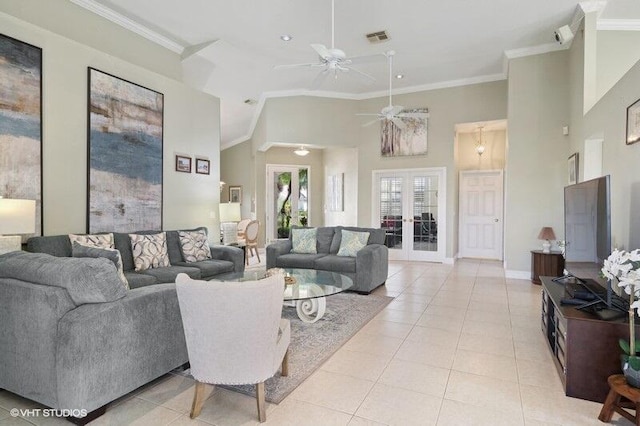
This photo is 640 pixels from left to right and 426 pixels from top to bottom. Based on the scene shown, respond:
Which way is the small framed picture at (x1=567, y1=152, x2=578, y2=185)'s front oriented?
to the viewer's left

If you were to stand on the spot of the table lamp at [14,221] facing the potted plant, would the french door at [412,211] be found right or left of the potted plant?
left

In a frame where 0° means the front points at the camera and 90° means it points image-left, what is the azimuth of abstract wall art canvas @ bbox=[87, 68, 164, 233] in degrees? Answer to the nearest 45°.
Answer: approximately 315°

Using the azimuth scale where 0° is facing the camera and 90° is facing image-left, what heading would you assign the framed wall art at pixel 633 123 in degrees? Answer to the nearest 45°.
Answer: approximately 90°

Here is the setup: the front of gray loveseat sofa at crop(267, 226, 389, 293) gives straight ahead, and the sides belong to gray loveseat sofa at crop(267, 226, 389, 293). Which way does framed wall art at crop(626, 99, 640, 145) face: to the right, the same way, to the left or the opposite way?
to the right

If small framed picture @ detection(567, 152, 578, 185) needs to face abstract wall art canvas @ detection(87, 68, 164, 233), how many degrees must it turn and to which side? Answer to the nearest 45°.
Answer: approximately 45° to its left
